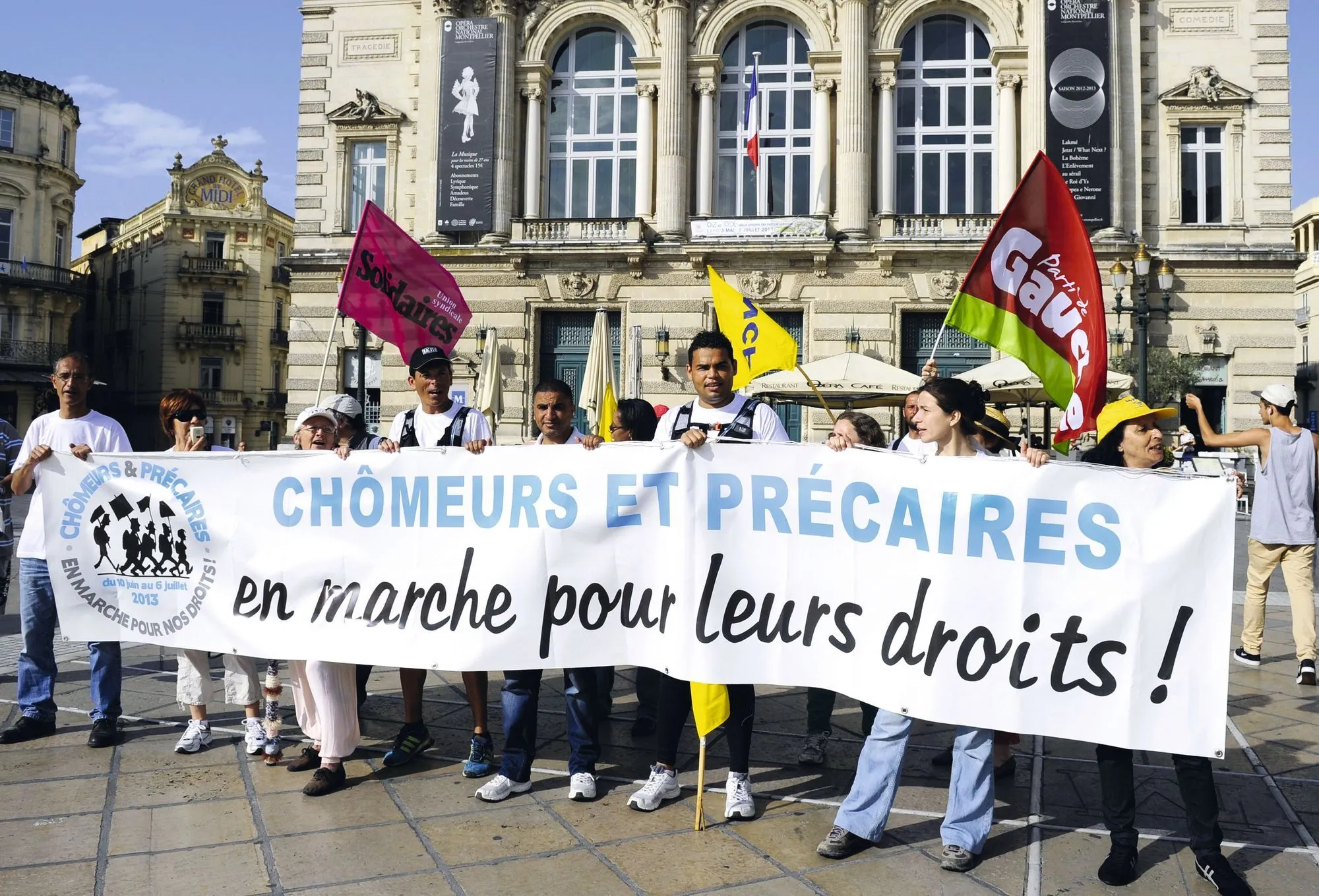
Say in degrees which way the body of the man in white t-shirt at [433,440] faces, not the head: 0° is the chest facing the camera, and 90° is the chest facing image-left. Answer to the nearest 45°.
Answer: approximately 0°

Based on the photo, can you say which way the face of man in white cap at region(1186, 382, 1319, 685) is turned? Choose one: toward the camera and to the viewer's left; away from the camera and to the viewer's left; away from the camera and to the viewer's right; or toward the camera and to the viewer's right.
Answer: away from the camera and to the viewer's left

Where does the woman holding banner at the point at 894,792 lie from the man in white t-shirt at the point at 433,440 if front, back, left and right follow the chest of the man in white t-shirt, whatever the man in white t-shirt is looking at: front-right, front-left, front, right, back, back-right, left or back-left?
front-left

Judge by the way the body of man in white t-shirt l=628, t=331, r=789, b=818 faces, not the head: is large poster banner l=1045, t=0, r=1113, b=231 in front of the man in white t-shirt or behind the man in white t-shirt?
behind

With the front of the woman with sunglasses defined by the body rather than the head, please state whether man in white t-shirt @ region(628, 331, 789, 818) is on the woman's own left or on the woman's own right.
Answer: on the woman's own left

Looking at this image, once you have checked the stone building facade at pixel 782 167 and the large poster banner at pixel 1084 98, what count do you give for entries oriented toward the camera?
2

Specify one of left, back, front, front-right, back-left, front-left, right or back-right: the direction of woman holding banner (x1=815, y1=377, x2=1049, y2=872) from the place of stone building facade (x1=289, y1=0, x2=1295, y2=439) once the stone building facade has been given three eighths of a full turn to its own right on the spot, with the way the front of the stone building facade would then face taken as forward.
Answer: back-left

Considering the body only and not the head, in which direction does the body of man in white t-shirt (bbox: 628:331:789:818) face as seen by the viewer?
toward the camera

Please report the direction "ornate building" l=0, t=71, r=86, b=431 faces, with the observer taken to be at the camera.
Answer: facing the viewer and to the right of the viewer

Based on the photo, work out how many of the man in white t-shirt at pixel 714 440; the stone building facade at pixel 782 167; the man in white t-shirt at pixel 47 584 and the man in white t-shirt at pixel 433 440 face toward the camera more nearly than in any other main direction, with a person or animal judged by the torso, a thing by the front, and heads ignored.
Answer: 4

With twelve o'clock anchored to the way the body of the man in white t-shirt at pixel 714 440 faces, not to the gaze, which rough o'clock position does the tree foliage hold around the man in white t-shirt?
The tree foliage is roughly at 7 o'clock from the man in white t-shirt.

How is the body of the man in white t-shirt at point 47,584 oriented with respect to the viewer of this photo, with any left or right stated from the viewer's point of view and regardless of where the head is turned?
facing the viewer

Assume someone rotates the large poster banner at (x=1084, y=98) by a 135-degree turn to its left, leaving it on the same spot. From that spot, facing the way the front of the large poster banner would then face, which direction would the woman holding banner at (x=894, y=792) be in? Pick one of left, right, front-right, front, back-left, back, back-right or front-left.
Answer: back-right

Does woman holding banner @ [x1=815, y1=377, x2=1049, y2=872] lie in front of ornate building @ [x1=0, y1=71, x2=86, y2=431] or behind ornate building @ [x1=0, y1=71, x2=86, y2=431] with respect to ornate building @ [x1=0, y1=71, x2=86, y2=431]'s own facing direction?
in front

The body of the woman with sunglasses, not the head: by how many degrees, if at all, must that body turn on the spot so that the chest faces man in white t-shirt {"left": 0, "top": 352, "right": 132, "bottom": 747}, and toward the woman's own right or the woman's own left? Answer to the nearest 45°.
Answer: approximately 135° to the woman's own right

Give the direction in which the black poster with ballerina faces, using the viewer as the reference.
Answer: facing the viewer
